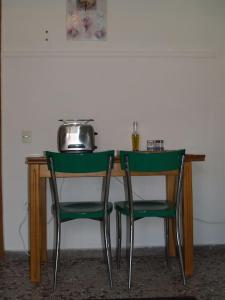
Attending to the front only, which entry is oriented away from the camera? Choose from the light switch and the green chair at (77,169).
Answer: the green chair

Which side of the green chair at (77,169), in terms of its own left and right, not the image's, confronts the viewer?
back

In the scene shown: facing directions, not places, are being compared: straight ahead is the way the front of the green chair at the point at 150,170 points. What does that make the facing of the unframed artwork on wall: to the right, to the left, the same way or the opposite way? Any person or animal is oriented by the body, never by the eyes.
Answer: the opposite way

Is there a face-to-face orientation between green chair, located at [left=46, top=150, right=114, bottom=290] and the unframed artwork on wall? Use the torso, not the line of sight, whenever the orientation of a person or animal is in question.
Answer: yes

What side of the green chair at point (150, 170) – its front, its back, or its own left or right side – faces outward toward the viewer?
back

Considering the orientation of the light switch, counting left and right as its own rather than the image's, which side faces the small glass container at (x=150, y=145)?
left
